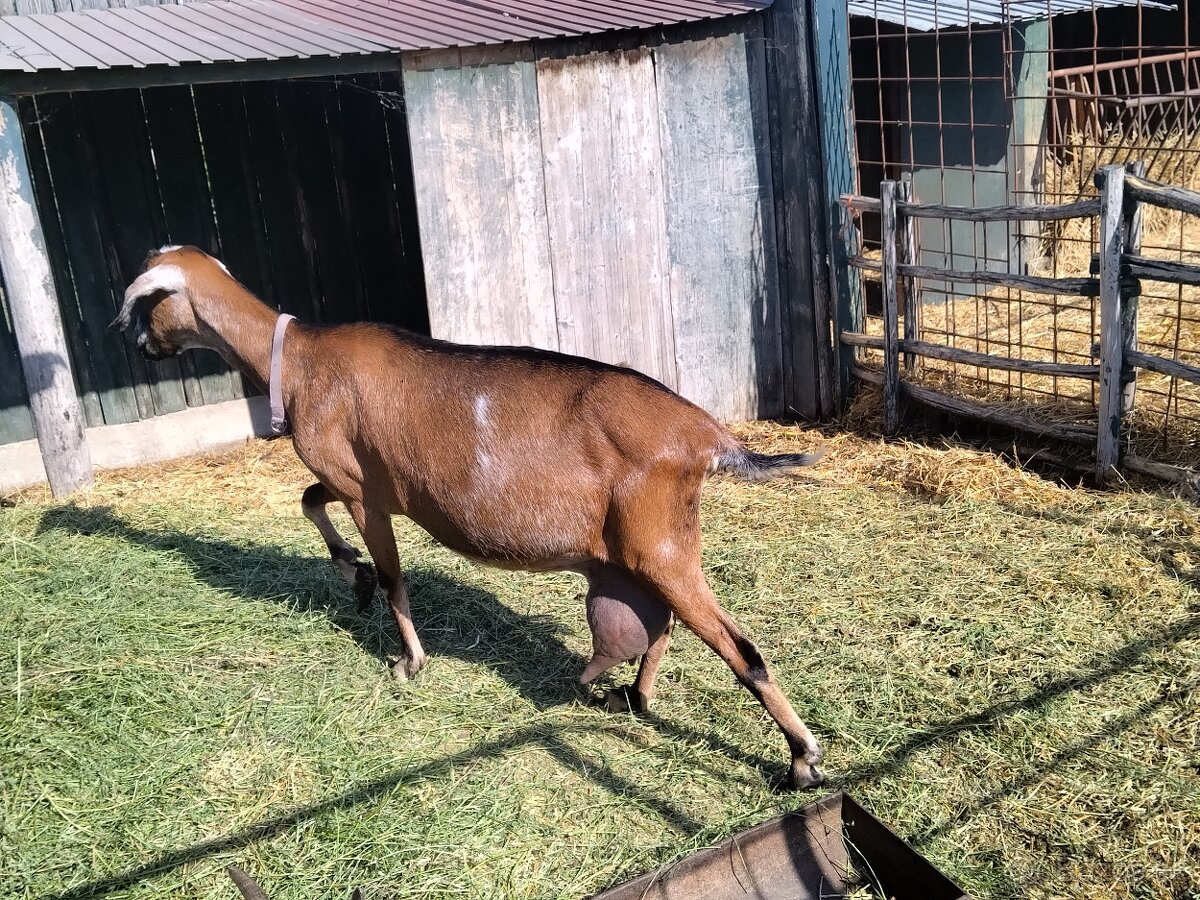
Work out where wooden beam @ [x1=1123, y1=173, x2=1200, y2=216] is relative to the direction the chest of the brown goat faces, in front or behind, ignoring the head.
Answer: behind

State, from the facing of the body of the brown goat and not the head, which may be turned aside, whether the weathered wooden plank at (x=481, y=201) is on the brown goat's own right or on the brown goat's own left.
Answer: on the brown goat's own right

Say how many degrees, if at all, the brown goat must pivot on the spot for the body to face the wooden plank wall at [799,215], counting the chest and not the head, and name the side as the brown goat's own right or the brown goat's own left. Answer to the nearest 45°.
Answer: approximately 135° to the brown goat's own right

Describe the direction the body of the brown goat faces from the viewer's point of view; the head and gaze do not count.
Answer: to the viewer's left

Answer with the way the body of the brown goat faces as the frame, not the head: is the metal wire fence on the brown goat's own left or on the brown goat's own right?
on the brown goat's own right

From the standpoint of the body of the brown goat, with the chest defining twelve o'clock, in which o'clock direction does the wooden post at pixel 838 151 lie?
The wooden post is roughly at 4 o'clock from the brown goat.

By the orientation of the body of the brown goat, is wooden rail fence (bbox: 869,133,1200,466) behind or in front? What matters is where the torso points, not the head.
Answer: behind

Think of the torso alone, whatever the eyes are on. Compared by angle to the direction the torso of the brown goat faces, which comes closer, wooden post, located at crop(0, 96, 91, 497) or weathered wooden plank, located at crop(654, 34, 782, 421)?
the wooden post
